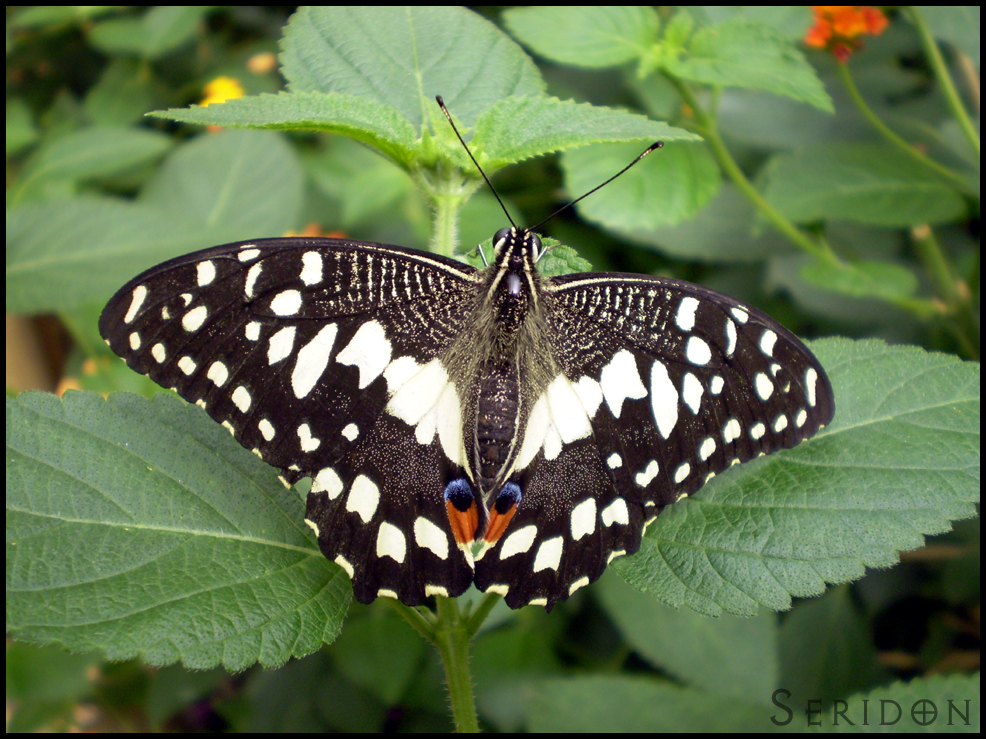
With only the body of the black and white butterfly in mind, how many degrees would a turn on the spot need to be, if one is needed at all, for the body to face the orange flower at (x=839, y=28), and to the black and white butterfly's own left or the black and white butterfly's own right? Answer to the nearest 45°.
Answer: approximately 45° to the black and white butterfly's own right

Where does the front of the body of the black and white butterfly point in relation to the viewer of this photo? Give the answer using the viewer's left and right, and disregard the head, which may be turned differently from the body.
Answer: facing away from the viewer
